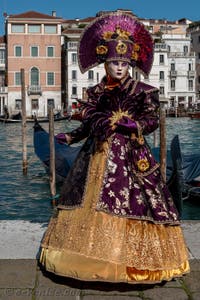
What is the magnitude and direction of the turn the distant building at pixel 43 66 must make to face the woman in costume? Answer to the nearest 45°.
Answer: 0° — it already faces them

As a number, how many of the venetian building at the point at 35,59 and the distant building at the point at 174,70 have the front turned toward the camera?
2

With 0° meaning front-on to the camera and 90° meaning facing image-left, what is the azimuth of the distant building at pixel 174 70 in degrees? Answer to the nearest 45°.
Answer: approximately 0°

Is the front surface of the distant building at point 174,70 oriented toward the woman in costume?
yes

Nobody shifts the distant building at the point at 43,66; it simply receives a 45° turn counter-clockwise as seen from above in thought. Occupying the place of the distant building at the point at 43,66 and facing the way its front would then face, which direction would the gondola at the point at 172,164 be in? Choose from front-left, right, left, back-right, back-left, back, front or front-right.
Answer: front-right

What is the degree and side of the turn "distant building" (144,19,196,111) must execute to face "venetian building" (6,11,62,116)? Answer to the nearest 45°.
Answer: approximately 45° to its right

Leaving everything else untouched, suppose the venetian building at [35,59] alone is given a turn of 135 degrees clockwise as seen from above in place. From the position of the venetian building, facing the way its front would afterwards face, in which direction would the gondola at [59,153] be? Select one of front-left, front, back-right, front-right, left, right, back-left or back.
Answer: back-left

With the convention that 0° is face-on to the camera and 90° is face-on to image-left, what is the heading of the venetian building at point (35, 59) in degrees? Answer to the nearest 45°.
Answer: approximately 0°

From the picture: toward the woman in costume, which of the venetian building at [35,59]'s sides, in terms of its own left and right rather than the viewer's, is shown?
front
